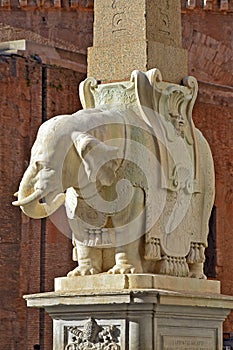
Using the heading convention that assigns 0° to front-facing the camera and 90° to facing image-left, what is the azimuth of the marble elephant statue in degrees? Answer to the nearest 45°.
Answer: approximately 45°
